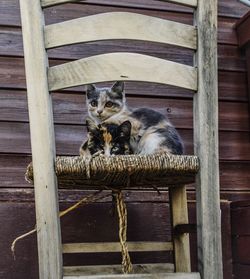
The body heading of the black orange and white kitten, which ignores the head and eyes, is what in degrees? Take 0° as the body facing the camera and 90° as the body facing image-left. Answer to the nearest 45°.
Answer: approximately 0°
